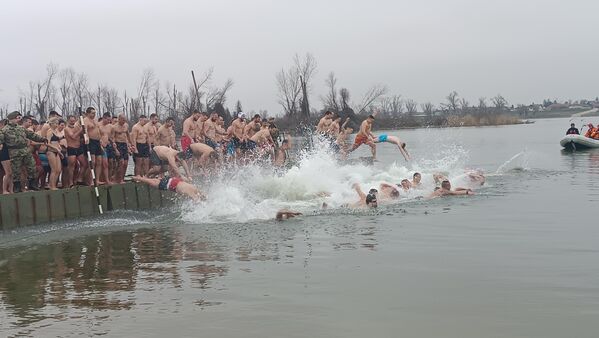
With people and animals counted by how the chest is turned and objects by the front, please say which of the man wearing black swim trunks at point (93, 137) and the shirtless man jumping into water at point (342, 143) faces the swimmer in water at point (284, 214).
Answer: the man wearing black swim trunks

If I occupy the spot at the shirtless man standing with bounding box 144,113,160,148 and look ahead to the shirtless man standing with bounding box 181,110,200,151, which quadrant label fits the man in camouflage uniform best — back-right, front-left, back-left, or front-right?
back-right

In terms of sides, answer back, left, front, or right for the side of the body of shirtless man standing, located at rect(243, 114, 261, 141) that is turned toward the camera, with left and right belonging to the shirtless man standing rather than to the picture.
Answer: right

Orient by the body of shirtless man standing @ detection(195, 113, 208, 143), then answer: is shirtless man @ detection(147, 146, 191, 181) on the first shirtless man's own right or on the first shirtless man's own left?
on the first shirtless man's own right

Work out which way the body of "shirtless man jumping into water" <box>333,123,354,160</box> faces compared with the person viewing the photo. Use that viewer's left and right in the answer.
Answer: facing to the right of the viewer

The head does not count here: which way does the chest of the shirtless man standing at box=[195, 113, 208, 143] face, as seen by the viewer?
to the viewer's right

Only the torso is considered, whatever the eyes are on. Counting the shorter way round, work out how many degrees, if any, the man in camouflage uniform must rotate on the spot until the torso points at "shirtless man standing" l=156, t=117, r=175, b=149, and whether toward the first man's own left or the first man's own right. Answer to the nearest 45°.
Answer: approximately 90° to the first man's own left

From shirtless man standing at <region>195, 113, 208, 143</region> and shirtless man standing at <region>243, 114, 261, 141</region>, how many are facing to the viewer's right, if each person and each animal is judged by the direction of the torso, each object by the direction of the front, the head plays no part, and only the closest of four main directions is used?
2

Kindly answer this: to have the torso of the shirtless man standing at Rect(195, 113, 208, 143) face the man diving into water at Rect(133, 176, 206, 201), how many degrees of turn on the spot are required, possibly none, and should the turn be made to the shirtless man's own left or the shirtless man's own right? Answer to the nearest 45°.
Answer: approximately 90° to the shirtless man's own right
